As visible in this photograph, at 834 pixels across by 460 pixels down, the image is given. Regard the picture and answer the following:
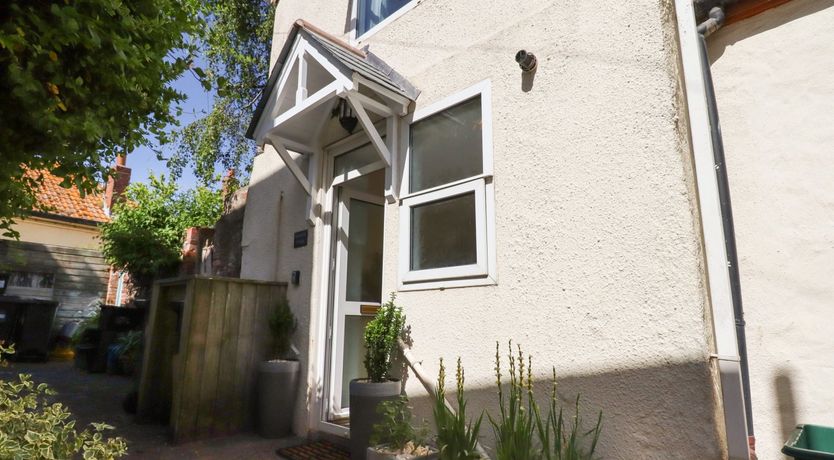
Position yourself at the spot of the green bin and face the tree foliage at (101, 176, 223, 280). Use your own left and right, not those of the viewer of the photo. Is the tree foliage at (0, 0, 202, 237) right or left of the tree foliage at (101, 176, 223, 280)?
left

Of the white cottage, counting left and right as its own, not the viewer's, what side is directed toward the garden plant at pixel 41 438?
front

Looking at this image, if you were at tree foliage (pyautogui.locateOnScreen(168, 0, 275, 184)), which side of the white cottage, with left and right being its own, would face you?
right

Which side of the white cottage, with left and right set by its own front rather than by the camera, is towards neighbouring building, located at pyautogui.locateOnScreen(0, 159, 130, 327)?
right

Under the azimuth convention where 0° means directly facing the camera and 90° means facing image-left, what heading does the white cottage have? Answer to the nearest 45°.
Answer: approximately 45°
